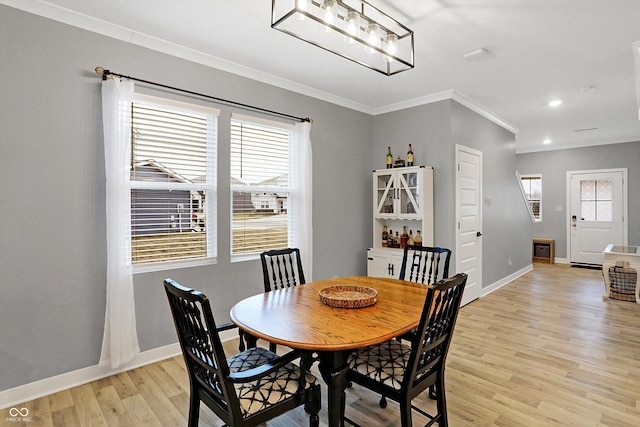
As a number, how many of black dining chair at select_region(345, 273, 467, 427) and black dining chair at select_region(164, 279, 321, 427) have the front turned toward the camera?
0

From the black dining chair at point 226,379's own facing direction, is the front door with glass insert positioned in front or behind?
in front

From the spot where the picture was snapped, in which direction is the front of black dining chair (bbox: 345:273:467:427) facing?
facing away from the viewer and to the left of the viewer

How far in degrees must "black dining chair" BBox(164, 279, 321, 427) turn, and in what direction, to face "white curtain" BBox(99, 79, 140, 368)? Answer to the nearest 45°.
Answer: approximately 90° to its left

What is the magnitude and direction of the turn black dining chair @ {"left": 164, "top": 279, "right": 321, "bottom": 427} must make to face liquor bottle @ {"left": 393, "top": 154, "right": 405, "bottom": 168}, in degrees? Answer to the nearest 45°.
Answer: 0° — it already faces it

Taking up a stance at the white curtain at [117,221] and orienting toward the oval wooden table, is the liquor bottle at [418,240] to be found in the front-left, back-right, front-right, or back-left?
front-left

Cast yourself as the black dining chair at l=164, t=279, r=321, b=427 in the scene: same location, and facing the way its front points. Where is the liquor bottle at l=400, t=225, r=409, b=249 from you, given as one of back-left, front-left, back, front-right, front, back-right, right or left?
front

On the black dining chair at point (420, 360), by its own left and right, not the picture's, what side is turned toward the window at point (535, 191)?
right

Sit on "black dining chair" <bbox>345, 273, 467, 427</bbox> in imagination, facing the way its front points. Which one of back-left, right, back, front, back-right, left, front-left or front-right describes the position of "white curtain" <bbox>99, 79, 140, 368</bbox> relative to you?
front-left

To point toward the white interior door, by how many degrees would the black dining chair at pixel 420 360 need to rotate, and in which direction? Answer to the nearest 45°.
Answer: approximately 45° to its right

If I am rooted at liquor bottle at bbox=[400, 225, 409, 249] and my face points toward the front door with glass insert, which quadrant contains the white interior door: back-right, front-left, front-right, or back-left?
front-right

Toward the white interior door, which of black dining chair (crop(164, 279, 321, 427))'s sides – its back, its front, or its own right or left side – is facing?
front

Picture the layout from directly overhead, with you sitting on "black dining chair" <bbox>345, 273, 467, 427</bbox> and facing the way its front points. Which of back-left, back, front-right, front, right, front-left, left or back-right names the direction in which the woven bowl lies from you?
front

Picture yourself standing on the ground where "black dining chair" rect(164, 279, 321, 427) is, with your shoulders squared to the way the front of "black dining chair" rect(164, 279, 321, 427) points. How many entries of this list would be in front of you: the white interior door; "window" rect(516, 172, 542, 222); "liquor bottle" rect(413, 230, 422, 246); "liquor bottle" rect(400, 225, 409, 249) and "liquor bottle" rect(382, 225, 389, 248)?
5

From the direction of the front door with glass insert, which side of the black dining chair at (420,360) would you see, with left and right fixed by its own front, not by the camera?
right

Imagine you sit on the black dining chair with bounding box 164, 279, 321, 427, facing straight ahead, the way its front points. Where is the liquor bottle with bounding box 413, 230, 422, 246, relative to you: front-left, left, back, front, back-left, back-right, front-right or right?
front

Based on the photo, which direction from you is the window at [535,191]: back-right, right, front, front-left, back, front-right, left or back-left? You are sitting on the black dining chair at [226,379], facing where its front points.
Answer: front

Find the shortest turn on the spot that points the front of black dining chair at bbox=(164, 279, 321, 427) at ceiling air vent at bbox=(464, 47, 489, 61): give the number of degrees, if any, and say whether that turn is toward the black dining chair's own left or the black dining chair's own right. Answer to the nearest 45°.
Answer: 0° — it already faces it

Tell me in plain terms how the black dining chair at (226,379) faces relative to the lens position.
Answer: facing away from the viewer and to the right of the viewer
